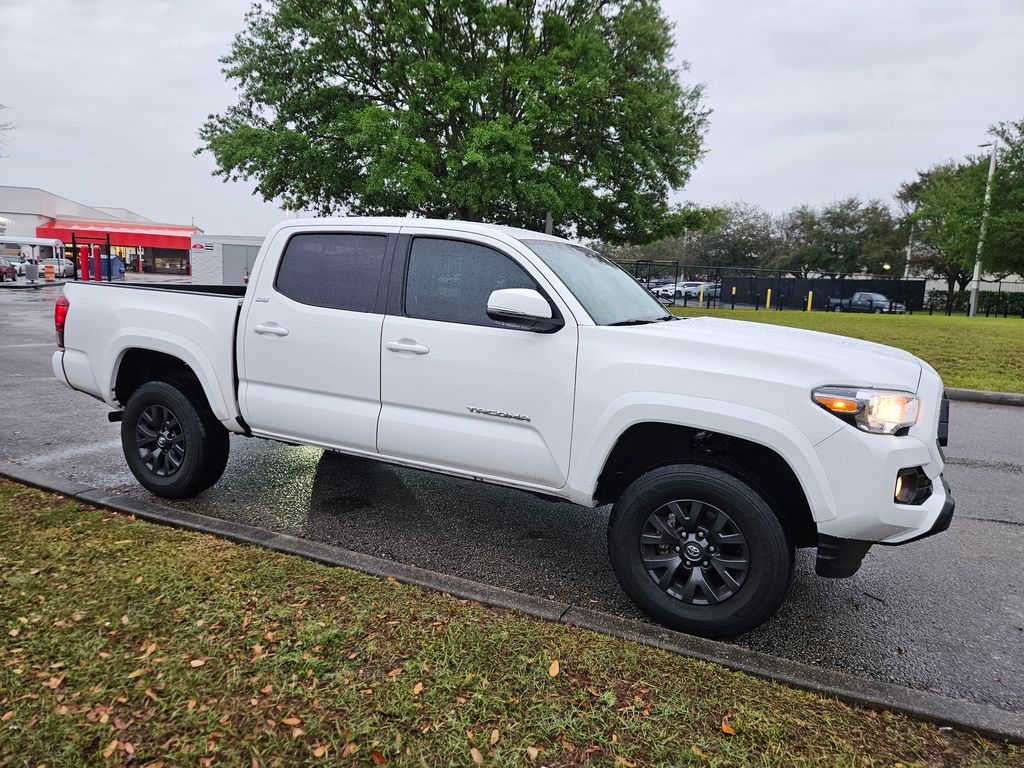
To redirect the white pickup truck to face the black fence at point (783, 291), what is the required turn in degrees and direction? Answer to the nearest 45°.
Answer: approximately 135° to its left

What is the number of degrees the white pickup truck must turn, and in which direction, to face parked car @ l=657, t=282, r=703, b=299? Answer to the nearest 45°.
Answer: approximately 135° to its left

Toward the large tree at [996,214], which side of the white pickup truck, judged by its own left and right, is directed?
left

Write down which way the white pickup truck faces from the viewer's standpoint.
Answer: facing the viewer and to the right of the viewer

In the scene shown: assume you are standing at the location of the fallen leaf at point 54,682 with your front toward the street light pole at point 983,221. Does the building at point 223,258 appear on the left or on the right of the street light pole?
left

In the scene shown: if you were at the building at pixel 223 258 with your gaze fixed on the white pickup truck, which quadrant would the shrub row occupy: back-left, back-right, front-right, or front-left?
front-left

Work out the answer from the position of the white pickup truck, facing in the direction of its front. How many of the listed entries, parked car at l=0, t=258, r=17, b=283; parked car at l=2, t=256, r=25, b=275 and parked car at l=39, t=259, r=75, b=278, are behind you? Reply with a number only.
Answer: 3

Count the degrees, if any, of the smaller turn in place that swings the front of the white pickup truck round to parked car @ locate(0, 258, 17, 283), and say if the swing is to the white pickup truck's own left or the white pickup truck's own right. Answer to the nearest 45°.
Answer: approximately 180°

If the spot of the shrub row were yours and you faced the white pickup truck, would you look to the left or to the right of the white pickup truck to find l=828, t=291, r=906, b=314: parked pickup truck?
right

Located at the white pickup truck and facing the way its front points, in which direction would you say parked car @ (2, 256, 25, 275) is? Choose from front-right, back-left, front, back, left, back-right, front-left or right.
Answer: back
